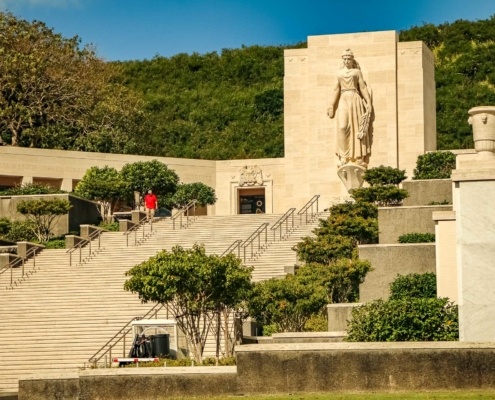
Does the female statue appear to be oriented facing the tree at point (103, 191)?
no

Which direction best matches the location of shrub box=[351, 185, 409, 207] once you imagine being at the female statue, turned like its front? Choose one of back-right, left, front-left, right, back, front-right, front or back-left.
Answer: front

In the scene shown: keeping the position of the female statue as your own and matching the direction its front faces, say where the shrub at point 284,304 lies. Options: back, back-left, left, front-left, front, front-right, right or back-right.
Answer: front

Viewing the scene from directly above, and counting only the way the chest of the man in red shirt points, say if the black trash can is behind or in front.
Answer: in front

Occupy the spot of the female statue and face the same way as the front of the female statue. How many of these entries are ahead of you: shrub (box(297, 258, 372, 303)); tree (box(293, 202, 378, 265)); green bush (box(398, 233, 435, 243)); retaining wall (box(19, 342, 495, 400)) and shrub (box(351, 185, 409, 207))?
5

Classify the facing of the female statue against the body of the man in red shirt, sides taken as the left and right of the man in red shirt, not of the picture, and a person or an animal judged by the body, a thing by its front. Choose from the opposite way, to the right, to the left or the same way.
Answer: the same way

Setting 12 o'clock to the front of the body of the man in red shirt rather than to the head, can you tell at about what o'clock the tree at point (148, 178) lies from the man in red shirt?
The tree is roughly at 6 o'clock from the man in red shirt.

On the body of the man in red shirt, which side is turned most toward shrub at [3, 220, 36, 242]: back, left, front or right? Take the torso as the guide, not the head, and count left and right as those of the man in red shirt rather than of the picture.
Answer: right

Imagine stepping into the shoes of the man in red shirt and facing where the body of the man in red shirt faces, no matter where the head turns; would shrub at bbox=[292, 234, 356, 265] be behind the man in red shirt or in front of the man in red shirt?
in front

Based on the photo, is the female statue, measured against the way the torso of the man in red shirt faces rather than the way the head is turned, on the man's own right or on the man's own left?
on the man's own left

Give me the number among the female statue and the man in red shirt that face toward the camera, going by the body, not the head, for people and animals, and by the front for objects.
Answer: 2

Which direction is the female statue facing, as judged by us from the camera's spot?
facing the viewer

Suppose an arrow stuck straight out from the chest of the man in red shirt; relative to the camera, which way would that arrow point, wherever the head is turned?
toward the camera
